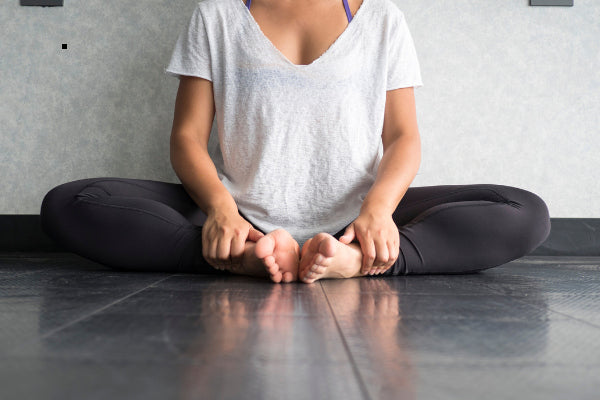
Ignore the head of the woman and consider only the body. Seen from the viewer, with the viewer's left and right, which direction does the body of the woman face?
facing the viewer
